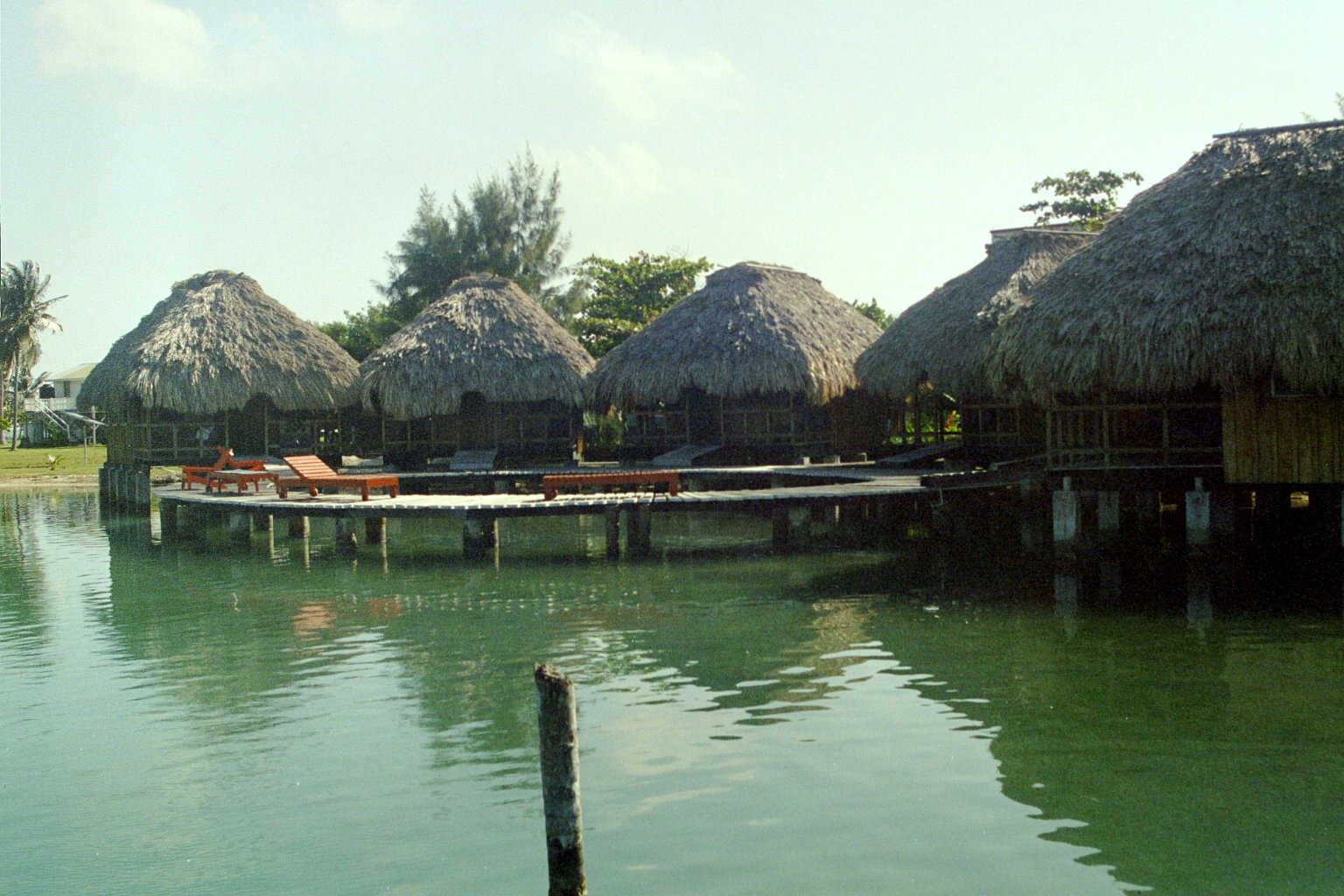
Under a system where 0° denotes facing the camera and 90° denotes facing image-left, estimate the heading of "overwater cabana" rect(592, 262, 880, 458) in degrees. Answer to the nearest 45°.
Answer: approximately 0°

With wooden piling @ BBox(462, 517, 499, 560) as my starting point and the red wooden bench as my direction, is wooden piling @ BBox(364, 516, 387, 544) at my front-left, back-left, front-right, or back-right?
back-left

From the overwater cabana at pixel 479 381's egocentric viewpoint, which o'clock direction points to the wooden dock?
The wooden dock is roughly at 12 o'clock from the overwater cabana.

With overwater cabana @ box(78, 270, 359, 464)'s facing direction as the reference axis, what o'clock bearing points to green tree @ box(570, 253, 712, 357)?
The green tree is roughly at 8 o'clock from the overwater cabana.

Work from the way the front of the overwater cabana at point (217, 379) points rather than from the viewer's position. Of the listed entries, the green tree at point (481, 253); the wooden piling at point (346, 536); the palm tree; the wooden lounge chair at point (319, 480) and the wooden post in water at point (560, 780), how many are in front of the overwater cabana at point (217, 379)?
3

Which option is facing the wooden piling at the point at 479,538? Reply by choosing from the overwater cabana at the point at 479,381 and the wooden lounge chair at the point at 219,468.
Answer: the overwater cabana
